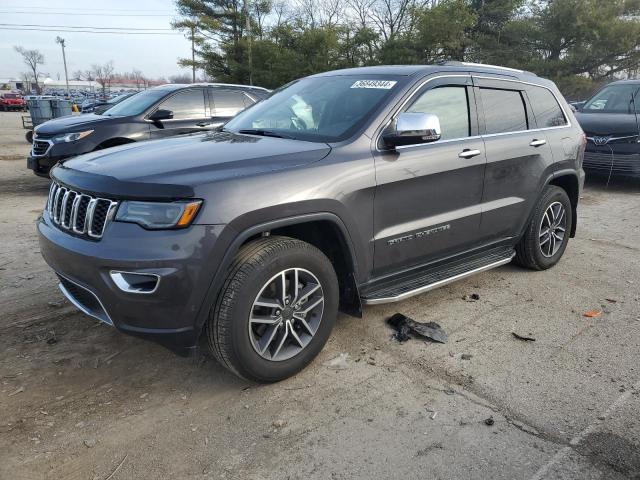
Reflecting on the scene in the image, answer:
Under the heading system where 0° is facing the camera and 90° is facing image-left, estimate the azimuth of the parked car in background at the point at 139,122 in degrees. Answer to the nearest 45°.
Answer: approximately 45°

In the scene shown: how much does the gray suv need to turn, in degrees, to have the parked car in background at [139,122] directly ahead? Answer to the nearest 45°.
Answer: approximately 90° to its right

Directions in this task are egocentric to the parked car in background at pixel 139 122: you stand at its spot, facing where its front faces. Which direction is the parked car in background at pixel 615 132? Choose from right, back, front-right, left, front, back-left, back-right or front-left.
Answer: back-left

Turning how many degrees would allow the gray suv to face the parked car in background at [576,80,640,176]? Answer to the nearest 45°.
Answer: approximately 180°

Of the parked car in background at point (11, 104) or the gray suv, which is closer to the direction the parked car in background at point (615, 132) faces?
the gray suv

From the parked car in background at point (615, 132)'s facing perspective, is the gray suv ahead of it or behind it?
ahead

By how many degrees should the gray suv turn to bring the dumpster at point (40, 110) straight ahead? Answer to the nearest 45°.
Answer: approximately 90° to its right

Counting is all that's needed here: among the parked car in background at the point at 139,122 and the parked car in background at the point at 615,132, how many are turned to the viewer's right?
0

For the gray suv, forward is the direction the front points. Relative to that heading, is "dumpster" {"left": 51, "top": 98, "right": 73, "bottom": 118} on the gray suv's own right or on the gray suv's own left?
on the gray suv's own right

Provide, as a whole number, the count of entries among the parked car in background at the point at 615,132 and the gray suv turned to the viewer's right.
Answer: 0

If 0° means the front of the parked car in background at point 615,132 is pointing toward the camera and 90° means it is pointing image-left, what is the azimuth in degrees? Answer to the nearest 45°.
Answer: approximately 45°
